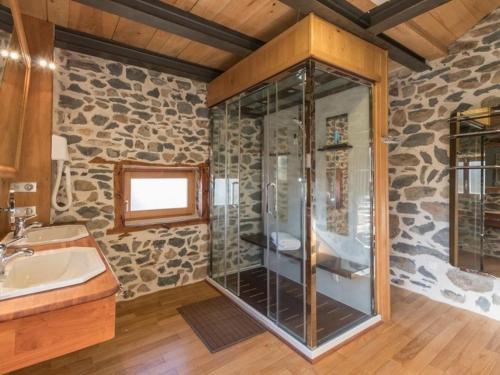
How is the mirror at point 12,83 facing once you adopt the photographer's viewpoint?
facing the viewer and to the right of the viewer

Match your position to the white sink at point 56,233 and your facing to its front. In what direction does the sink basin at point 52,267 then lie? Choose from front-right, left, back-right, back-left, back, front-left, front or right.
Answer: front-right

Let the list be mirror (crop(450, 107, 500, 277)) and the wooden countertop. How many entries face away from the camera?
0

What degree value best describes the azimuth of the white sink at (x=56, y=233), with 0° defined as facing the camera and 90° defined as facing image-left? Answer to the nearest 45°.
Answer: approximately 315°

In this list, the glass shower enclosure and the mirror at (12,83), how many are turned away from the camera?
0

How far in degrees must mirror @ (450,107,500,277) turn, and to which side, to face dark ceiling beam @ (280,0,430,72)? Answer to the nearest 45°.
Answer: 0° — it already faces it

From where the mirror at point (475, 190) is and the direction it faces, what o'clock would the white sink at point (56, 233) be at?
The white sink is roughly at 12 o'clock from the mirror.

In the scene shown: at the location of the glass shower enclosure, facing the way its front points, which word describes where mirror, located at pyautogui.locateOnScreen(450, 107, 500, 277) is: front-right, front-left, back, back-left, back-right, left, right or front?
back-left

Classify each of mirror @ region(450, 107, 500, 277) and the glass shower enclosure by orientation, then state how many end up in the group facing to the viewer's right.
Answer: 0

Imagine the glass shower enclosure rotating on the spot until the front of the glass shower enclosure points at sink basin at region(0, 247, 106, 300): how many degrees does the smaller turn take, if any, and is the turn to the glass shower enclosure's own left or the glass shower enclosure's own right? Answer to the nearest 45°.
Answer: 0° — it already faces it
